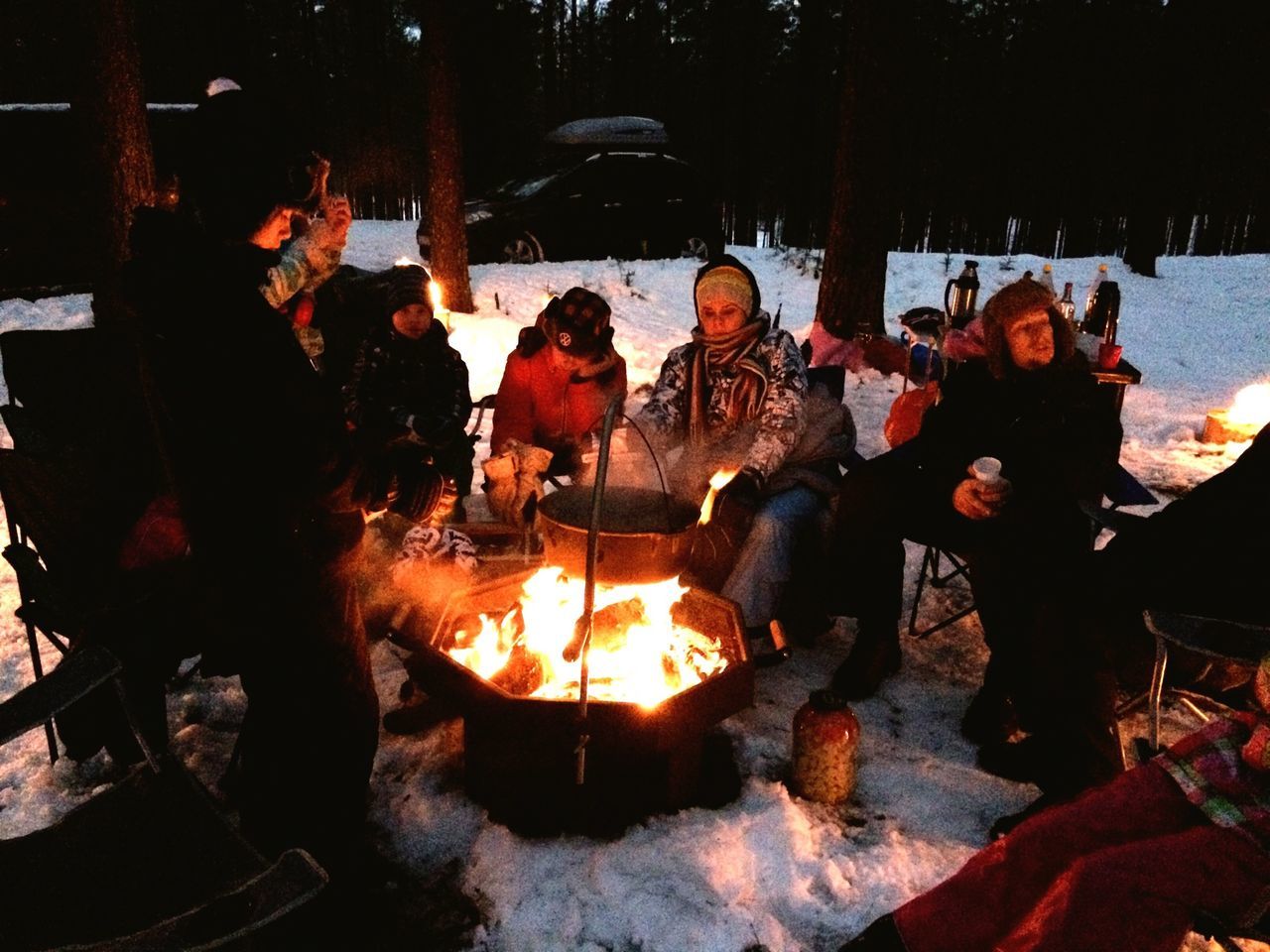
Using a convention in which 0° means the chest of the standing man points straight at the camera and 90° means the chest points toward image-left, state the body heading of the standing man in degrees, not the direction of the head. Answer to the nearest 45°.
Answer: approximately 270°

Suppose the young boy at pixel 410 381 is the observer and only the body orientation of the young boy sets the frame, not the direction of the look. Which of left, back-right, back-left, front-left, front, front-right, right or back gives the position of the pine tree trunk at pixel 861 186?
back-left

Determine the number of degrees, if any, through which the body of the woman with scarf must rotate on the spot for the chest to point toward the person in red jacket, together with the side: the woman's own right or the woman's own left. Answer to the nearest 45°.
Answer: approximately 90° to the woman's own right

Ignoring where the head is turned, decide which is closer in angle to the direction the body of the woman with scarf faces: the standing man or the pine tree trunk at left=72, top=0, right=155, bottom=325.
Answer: the standing man

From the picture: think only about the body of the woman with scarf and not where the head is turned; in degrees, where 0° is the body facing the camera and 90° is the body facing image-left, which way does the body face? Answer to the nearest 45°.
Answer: approximately 45°

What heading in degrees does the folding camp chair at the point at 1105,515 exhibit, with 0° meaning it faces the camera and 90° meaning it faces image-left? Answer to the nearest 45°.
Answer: approximately 45°

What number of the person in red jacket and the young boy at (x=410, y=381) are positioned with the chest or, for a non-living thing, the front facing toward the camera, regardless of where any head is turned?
2
